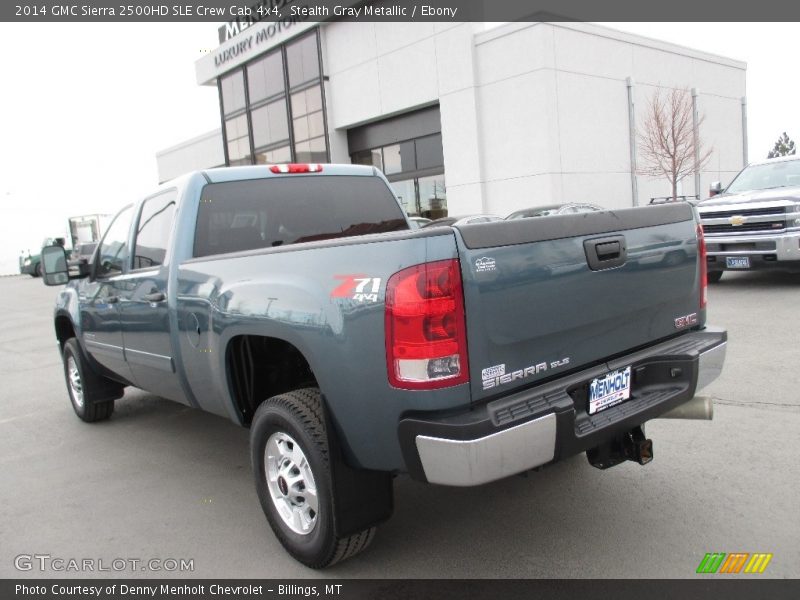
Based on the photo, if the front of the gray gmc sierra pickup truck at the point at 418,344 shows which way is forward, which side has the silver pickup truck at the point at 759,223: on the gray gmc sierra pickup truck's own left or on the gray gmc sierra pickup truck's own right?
on the gray gmc sierra pickup truck's own right

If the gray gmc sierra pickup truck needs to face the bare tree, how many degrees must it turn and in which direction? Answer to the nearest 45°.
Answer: approximately 90° to its right

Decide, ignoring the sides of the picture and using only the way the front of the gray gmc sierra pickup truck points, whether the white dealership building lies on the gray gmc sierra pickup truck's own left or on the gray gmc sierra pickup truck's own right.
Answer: on the gray gmc sierra pickup truck's own right

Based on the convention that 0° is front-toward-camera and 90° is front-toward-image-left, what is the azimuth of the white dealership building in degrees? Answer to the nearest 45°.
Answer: approximately 45°

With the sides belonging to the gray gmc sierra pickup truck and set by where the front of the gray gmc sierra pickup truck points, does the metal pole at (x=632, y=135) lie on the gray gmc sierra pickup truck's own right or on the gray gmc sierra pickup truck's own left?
on the gray gmc sierra pickup truck's own right

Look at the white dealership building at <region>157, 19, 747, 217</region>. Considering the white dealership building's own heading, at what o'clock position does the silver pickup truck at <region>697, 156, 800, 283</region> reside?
The silver pickup truck is roughly at 10 o'clock from the white dealership building.

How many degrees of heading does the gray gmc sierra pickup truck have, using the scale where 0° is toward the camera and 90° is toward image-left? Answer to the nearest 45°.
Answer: approximately 135°

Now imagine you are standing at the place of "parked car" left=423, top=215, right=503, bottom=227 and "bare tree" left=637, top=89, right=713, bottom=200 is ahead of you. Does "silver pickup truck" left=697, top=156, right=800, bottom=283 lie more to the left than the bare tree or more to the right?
right
